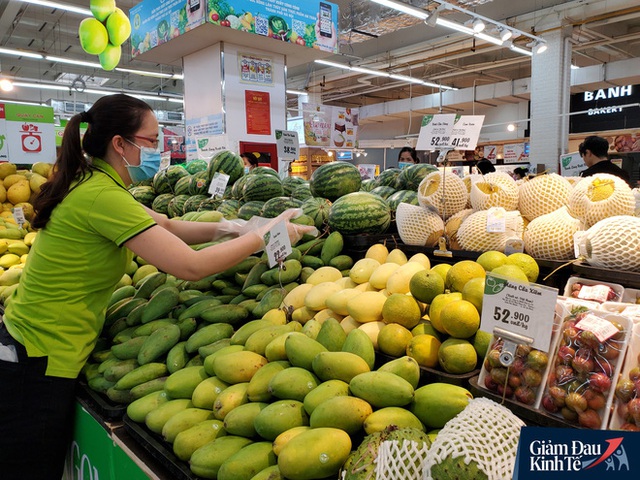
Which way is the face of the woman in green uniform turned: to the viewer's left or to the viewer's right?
to the viewer's right

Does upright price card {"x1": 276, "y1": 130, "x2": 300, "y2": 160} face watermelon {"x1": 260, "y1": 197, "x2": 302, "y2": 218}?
yes

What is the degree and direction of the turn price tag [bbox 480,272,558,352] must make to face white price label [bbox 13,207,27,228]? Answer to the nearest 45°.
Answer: approximately 135° to its right

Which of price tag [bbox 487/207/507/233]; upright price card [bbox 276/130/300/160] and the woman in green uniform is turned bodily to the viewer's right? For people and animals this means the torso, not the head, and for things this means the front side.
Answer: the woman in green uniform

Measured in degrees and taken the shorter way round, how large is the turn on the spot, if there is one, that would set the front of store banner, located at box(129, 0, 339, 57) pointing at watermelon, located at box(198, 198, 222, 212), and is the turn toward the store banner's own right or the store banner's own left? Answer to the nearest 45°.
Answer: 0° — it already faces it

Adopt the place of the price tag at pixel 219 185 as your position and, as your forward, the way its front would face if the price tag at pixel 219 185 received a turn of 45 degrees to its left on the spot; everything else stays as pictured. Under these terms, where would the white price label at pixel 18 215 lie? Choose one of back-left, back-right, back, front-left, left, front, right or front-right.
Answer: back

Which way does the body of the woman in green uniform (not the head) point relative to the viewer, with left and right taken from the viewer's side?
facing to the right of the viewer

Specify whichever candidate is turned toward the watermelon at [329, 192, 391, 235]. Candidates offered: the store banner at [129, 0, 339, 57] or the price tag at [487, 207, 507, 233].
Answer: the store banner
